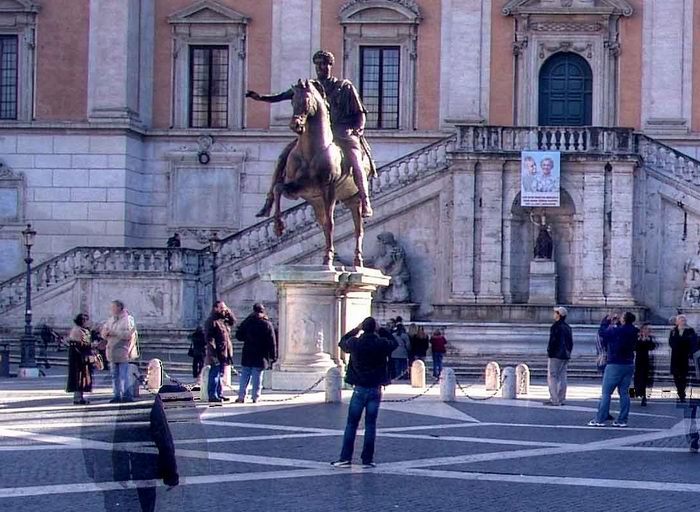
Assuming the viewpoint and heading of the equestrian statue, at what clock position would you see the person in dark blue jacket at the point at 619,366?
The person in dark blue jacket is roughly at 9 o'clock from the equestrian statue.

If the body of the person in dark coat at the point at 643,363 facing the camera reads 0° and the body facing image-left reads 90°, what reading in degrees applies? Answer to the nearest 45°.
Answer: approximately 0°

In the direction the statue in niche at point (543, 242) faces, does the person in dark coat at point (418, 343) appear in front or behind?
in front

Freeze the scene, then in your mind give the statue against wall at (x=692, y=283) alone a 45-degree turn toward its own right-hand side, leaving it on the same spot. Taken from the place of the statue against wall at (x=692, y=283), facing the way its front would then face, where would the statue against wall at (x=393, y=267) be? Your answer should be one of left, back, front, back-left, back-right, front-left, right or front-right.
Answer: front-right

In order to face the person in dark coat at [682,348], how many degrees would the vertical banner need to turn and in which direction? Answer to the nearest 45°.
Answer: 0° — it already faces them

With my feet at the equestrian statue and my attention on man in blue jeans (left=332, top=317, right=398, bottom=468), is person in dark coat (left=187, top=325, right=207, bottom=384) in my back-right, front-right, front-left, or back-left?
back-right
